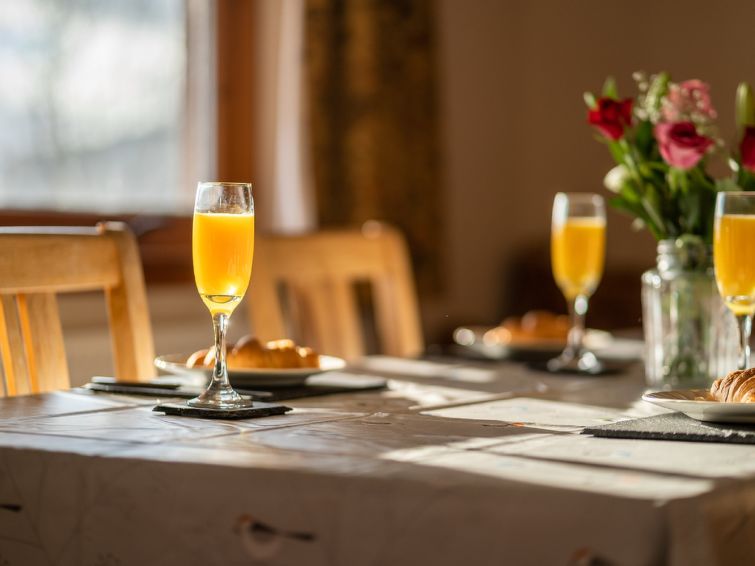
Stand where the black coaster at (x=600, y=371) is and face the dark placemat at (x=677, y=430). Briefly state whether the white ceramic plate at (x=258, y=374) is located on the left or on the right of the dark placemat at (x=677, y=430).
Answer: right

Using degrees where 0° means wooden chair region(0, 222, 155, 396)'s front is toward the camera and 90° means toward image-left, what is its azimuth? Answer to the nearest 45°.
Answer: approximately 315°

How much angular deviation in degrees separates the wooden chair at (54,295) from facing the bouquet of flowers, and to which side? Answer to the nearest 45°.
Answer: approximately 45° to its left

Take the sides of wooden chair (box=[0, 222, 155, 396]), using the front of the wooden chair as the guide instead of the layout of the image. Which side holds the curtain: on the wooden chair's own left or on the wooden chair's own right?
on the wooden chair's own left

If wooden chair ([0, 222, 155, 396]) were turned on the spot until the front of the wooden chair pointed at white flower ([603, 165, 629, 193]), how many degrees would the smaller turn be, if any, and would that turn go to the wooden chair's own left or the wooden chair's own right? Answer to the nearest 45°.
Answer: approximately 45° to the wooden chair's own left

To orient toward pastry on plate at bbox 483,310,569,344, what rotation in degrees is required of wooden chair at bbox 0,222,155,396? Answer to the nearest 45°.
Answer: approximately 45° to its left

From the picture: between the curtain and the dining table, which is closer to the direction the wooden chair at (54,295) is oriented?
the dining table

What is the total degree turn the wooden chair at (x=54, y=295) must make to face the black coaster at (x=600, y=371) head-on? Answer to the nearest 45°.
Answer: approximately 45° to its left
